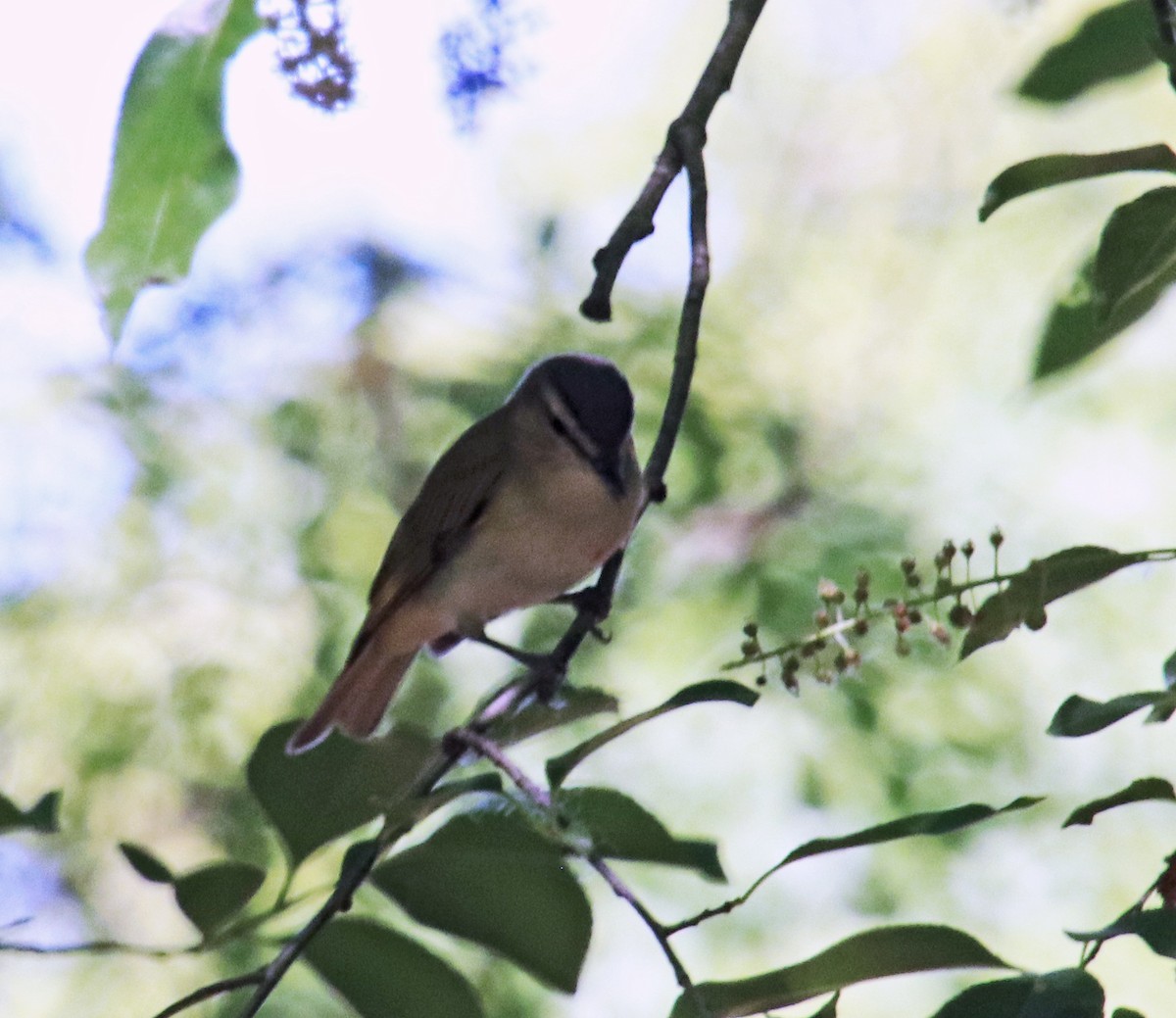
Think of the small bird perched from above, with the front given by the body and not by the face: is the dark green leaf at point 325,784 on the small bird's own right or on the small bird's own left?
on the small bird's own right

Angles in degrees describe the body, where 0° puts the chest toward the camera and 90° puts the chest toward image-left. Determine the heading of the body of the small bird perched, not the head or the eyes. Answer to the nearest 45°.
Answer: approximately 315°

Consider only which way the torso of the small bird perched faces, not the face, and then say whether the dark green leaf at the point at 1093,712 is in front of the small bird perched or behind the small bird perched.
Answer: in front
